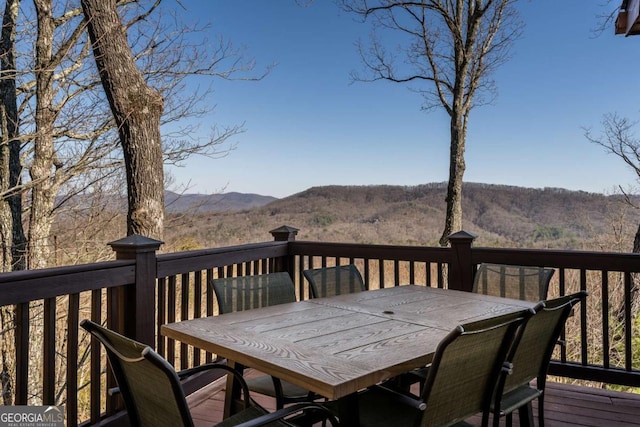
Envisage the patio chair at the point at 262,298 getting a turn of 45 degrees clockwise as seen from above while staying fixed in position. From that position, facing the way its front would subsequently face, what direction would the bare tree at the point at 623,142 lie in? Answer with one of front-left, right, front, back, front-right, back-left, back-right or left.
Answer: back-left

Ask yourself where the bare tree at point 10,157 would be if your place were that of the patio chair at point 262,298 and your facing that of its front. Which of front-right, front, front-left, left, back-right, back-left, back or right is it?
back

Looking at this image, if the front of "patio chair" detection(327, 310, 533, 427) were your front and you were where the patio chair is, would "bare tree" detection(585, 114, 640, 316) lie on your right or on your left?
on your right

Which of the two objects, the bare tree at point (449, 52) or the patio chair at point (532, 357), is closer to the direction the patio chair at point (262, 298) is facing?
the patio chair

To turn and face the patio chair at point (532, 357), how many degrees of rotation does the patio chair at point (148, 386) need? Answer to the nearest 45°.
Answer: approximately 45° to its right

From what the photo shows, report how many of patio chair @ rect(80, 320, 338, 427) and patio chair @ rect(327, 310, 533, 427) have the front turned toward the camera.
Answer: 0

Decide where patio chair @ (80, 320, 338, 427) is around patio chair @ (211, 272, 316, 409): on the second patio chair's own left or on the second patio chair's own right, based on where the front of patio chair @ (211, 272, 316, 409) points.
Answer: on the second patio chair's own right

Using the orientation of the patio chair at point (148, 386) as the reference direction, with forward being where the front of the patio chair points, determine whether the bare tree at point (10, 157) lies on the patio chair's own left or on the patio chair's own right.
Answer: on the patio chair's own left

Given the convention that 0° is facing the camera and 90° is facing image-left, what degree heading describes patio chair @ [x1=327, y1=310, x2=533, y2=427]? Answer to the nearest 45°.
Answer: approximately 135°

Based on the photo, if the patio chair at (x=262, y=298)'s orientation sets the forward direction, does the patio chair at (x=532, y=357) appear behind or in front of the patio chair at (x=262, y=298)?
in front

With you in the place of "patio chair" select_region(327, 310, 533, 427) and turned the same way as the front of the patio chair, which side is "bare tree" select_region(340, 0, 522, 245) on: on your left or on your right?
on your right

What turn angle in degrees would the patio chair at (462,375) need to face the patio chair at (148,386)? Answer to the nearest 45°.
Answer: approximately 90° to its left

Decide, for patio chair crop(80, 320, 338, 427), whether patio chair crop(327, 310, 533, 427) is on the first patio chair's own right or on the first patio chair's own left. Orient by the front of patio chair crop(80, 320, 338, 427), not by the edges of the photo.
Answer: on the first patio chair's own right

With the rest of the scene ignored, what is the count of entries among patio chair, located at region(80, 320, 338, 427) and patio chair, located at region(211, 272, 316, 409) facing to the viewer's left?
0

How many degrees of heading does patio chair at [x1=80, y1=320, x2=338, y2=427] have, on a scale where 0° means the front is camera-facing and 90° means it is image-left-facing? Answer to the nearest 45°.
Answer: approximately 225°

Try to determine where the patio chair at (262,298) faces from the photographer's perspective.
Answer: facing the viewer and to the right of the viewer

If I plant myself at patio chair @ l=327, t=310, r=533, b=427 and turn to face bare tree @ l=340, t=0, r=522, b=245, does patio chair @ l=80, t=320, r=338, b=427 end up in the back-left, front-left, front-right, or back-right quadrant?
back-left

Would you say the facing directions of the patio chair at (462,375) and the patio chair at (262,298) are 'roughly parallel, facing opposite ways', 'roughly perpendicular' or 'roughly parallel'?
roughly parallel, facing opposite ways
